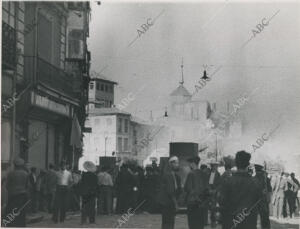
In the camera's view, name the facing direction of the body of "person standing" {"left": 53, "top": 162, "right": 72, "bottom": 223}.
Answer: away from the camera

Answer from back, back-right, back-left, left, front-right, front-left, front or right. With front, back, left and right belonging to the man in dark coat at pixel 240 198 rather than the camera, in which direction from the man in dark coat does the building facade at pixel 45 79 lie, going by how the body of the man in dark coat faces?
front-left

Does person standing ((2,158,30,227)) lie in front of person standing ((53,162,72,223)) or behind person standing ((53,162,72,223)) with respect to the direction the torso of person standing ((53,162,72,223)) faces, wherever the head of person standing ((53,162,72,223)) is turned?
behind

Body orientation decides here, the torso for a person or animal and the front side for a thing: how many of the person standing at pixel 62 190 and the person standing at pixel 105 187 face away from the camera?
2

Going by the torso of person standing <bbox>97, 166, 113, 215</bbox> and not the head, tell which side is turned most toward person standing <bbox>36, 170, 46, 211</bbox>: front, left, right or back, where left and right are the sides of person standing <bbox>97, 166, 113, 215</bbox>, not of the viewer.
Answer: left

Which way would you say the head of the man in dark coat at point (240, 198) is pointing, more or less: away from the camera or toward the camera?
away from the camera

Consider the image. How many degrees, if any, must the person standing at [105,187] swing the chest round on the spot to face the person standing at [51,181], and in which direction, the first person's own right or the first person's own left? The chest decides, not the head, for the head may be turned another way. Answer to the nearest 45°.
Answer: approximately 135° to the first person's own left

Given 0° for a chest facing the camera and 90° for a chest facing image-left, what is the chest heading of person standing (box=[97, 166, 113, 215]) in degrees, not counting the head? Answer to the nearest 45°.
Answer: approximately 180°

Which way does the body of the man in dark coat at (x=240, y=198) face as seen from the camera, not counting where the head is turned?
away from the camera

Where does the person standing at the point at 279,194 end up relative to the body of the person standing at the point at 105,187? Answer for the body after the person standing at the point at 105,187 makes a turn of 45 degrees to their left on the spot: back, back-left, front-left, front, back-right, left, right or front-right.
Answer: back-right
